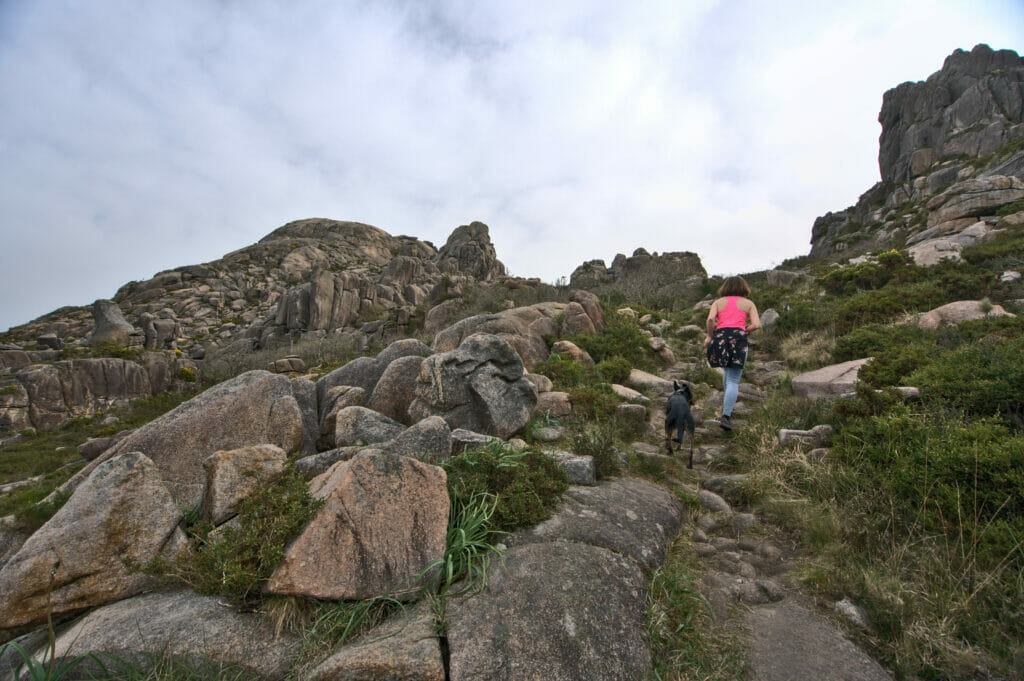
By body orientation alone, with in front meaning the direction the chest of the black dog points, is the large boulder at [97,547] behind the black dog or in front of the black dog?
behind

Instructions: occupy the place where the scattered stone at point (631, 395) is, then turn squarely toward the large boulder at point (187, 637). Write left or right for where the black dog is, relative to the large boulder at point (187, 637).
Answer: left

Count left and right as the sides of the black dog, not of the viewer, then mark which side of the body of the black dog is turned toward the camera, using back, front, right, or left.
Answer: back

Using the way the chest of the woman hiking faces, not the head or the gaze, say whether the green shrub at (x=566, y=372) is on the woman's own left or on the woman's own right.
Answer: on the woman's own left

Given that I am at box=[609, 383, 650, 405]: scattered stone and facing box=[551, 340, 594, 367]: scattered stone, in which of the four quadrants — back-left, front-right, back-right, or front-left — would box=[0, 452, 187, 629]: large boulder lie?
back-left

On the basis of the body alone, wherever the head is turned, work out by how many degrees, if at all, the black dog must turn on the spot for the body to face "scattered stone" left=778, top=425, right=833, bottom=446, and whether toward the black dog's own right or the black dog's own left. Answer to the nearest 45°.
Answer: approximately 90° to the black dog's own right

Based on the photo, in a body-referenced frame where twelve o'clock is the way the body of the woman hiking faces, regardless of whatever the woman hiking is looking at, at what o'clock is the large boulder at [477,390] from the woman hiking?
The large boulder is roughly at 8 o'clock from the woman hiking.

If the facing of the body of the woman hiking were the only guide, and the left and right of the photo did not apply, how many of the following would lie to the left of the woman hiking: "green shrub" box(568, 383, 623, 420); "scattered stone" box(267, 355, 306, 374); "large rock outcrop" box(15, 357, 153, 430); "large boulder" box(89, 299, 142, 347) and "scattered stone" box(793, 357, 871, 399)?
4

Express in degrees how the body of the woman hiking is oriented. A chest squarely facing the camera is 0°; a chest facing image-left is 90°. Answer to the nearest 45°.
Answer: approximately 180°

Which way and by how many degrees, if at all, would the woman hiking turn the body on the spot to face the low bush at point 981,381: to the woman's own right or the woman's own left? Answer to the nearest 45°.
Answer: approximately 90° to the woman's own right

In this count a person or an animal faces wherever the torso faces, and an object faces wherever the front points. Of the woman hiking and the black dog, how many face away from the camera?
2

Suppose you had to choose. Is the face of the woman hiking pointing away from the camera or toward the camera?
away from the camera

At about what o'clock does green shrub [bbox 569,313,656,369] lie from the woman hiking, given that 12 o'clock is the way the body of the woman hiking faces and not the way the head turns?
The green shrub is roughly at 11 o'clock from the woman hiking.

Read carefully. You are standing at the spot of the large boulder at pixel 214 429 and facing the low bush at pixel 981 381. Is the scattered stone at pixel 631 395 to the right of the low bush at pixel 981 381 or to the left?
left
